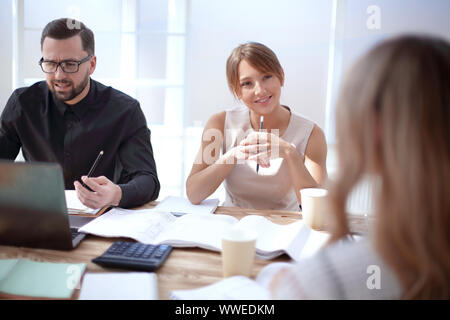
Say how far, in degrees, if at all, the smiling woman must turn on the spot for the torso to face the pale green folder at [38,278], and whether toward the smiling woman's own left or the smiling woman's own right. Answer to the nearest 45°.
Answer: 0° — they already face it

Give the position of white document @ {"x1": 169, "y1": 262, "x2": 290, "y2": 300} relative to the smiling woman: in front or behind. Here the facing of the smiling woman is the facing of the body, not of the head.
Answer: in front

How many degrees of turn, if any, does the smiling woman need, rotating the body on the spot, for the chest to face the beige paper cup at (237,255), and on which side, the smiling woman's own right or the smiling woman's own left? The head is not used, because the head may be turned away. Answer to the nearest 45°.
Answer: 0° — they already face it

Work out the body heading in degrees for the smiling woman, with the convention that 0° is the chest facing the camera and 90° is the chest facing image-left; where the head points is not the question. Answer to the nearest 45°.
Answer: approximately 0°

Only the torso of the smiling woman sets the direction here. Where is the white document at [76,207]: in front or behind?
in front

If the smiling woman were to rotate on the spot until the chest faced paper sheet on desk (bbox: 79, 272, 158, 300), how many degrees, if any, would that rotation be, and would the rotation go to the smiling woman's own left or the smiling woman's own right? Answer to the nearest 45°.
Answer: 0° — they already face it
